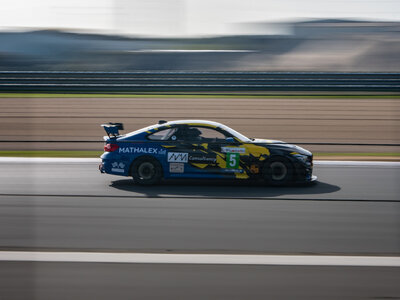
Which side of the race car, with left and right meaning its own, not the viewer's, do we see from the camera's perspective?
right

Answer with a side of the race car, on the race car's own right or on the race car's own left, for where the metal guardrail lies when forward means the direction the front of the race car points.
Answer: on the race car's own left
